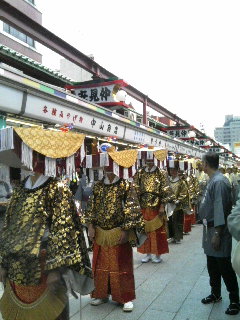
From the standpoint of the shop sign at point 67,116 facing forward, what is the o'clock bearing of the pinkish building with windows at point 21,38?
The pinkish building with windows is roughly at 7 o'clock from the shop sign.

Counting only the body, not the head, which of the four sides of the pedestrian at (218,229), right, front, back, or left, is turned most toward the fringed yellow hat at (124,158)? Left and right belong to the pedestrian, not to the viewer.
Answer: front

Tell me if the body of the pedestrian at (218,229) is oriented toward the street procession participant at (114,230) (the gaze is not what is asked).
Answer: yes

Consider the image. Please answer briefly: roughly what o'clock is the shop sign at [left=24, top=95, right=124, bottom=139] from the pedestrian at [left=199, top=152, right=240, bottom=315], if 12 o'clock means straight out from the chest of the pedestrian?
The shop sign is roughly at 1 o'clock from the pedestrian.

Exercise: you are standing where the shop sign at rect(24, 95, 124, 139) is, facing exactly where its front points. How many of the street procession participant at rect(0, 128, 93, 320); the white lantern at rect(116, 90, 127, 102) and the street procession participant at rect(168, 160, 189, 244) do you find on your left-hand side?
2

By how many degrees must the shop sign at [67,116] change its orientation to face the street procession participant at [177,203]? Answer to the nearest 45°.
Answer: approximately 90° to its left

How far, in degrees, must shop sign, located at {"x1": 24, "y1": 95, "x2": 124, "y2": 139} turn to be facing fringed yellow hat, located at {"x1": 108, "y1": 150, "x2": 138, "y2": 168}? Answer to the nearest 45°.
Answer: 0° — it already faces it

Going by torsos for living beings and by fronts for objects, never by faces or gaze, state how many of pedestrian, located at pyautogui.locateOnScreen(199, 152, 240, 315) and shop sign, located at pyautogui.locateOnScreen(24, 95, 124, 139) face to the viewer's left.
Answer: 1

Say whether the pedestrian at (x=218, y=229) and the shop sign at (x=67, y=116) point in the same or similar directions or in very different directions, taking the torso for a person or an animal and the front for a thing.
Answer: very different directions

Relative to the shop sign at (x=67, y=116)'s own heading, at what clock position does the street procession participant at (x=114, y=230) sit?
The street procession participant is roughly at 1 o'clock from the shop sign.

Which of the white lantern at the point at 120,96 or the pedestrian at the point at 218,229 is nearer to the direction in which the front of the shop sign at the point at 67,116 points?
the pedestrian

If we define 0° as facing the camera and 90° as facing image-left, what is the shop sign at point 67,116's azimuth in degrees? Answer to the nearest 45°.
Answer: approximately 315°

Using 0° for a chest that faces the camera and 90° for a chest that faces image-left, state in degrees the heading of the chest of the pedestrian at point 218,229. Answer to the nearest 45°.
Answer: approximately 90°

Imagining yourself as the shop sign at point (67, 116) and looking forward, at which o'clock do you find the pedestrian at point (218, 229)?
The pedestrian is roughly at 12 o'clock from the shop sign.
